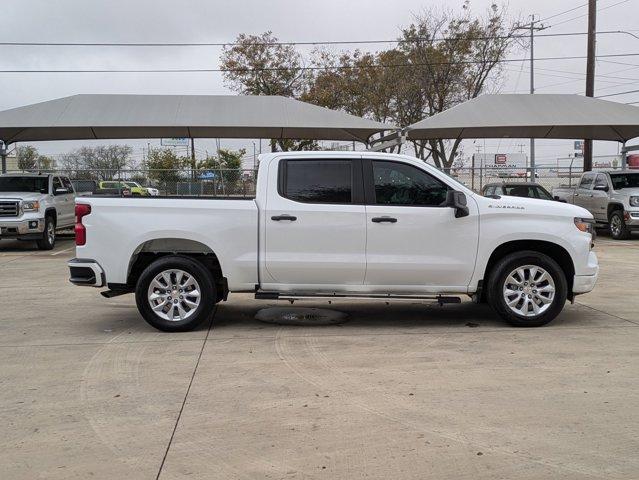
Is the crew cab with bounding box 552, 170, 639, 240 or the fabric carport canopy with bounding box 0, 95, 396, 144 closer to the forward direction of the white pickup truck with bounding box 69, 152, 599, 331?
the crew cab

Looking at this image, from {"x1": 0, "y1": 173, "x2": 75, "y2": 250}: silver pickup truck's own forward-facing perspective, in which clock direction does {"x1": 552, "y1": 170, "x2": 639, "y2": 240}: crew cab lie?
The crew cab is roughly at 8 o'clock from the silver pickup truck.

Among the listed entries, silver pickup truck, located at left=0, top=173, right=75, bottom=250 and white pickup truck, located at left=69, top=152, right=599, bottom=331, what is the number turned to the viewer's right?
1

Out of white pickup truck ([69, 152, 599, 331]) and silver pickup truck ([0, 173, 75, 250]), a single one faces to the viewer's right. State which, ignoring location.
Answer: white pickup truck ([69, 152, 599, 331])

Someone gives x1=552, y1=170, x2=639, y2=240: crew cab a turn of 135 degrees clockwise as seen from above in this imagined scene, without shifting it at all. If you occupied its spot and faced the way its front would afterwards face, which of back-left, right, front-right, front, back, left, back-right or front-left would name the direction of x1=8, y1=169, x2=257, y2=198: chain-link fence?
front

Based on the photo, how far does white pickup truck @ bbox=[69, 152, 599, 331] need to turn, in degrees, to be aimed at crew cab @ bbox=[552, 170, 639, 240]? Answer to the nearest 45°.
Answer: approximately 45° to its left

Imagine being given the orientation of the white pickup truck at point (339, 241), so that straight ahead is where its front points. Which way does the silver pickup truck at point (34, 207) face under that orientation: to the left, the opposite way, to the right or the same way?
to the right

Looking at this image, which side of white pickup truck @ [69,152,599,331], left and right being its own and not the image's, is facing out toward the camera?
right

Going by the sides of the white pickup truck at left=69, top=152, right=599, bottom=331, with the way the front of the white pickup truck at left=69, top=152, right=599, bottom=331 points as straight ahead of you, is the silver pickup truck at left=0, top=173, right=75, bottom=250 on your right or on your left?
on your left

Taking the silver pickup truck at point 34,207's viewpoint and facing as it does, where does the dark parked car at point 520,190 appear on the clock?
The dark parked car is roughly at 8 o'clock from the silver pickup truck.
